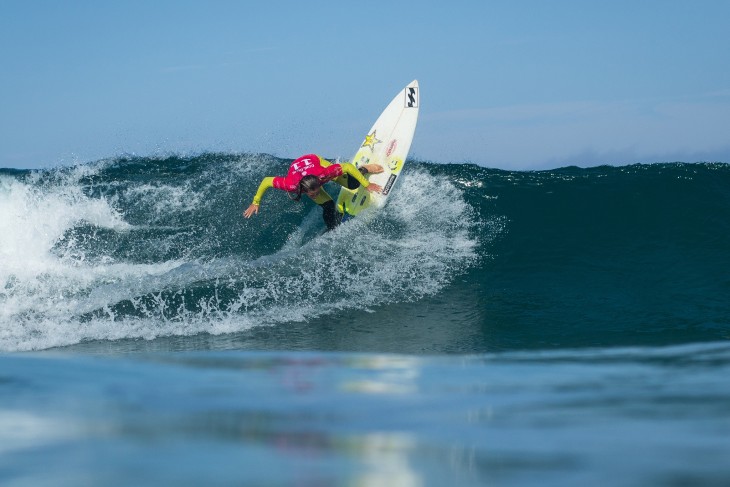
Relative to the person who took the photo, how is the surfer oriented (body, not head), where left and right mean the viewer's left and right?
facing the viewer
